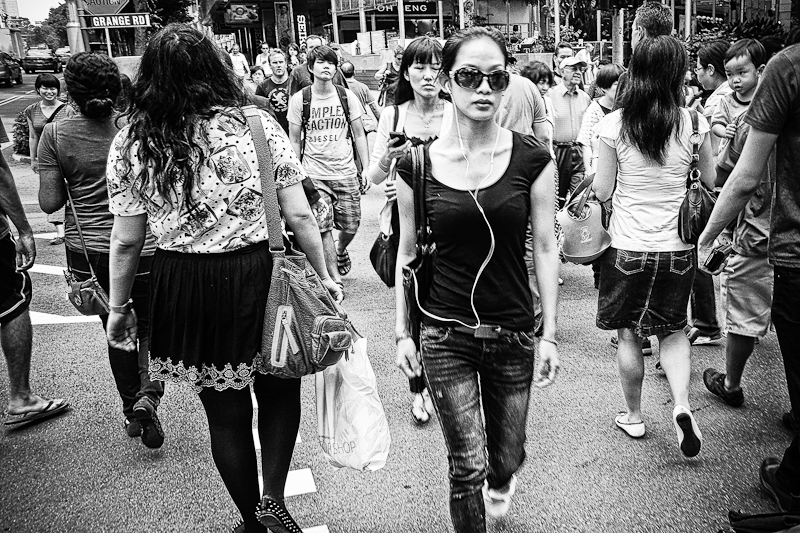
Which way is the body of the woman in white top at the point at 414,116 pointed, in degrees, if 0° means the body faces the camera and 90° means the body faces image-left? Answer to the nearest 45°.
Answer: approximately 0°

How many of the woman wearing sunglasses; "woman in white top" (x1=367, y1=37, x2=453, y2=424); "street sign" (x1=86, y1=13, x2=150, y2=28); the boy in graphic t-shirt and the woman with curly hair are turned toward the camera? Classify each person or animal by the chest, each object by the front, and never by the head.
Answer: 4

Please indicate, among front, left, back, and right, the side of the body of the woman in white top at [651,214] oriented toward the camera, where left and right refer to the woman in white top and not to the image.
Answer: back

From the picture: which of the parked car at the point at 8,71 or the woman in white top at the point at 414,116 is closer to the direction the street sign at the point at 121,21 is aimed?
the woman in white top

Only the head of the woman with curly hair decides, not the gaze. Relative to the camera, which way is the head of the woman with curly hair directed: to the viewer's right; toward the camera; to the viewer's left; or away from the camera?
away from the camera

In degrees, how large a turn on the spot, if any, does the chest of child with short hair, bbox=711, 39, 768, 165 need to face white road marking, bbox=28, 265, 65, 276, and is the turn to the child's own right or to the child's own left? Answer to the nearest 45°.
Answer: approximately 45° to the child's own right

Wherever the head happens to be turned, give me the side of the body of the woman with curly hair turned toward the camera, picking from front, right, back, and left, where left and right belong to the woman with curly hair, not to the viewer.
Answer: back
